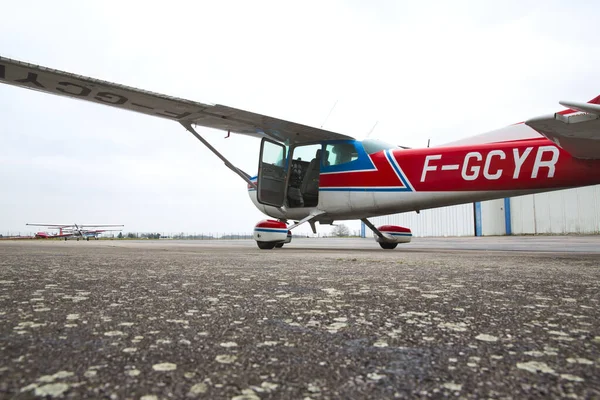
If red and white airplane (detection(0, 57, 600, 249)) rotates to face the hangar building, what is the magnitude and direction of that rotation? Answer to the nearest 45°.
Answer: approximately 90° to its right

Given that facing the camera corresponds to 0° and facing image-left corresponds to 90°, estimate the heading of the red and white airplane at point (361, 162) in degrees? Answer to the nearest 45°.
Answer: approximately 135°
